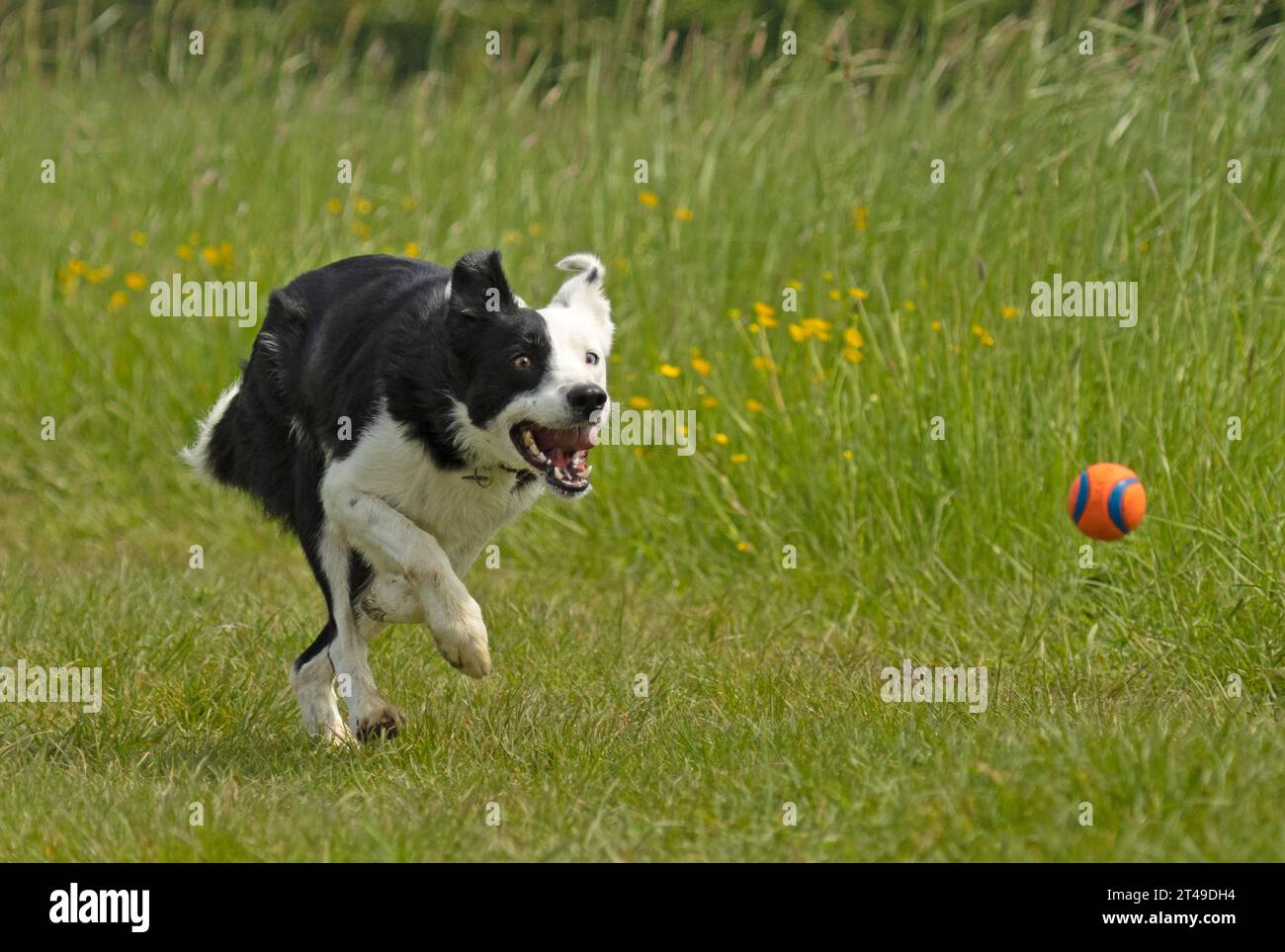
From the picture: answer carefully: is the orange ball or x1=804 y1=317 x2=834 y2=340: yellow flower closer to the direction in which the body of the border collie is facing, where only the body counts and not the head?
the orange ball

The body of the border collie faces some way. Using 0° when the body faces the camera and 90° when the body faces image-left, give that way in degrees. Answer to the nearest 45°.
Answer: approximately 315°

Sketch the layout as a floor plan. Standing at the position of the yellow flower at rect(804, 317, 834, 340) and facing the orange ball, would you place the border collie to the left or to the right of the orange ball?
right

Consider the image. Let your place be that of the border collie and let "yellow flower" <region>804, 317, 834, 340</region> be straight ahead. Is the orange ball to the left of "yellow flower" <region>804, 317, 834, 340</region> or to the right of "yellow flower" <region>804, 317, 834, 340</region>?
right

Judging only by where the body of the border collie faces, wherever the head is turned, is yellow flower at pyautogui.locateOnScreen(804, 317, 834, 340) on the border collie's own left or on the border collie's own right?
on the border collie's own left

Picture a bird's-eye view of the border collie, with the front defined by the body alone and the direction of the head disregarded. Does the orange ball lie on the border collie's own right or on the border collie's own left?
on the border collie's own left
